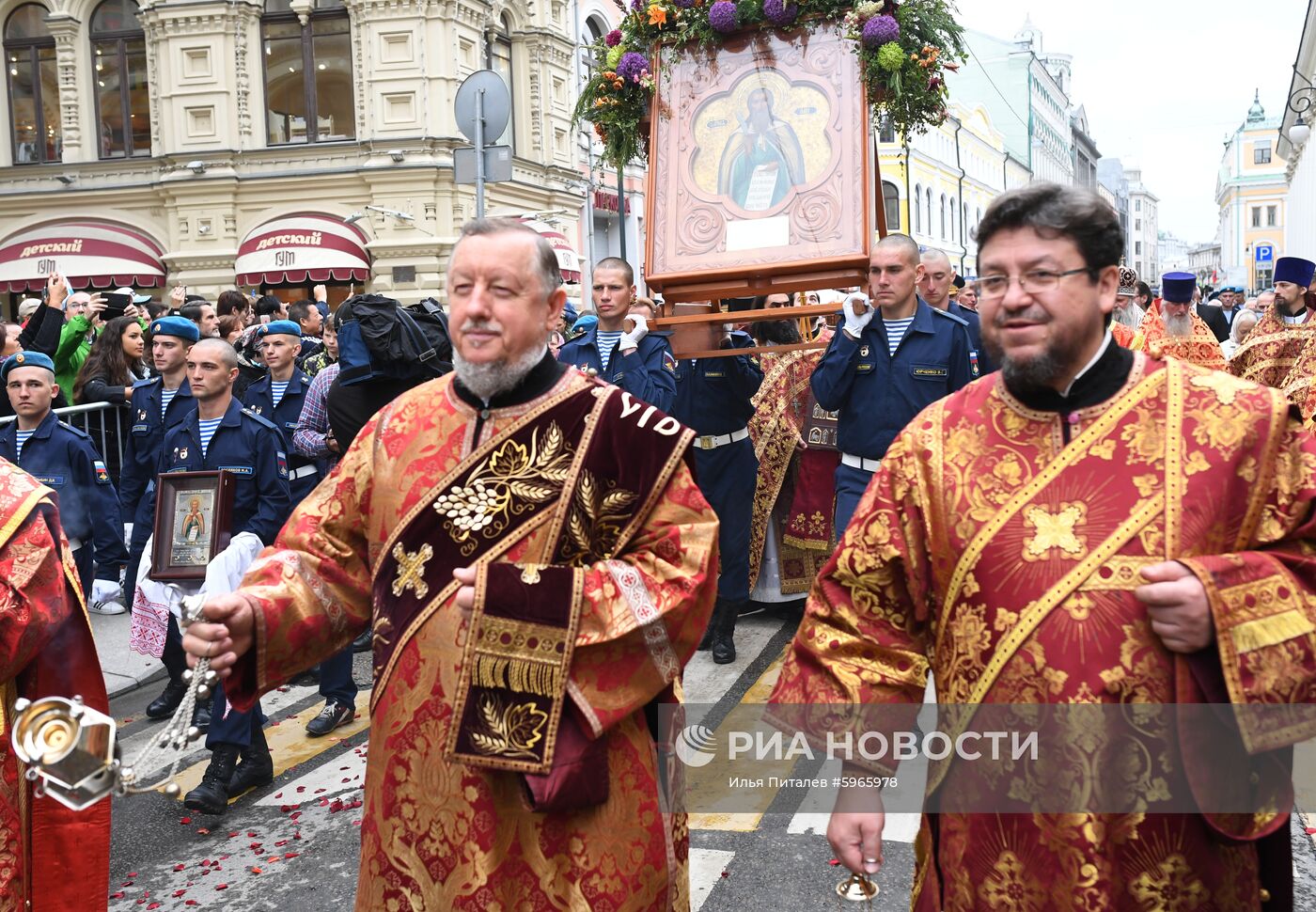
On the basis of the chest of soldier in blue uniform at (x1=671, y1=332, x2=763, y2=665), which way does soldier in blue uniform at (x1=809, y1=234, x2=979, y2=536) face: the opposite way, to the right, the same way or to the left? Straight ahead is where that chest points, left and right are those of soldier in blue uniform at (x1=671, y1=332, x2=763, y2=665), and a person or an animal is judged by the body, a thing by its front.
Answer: the same way

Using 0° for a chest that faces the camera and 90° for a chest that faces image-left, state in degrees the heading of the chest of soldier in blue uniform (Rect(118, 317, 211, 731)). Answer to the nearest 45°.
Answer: approximately 45°

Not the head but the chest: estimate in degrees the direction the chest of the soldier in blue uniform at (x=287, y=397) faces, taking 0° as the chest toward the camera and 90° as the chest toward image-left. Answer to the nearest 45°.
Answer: approximately 45°

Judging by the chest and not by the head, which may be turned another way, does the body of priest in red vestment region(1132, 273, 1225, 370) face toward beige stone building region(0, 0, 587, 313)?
no

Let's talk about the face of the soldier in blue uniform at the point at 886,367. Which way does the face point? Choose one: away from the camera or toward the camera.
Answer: toward the camera

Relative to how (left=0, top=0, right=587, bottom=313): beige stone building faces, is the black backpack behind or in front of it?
in front

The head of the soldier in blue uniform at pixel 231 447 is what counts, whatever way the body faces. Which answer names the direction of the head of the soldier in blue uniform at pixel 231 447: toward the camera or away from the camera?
toward the camera

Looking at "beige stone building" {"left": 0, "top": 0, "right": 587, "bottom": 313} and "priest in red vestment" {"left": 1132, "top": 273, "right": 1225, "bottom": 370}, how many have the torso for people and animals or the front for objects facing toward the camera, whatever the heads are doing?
2

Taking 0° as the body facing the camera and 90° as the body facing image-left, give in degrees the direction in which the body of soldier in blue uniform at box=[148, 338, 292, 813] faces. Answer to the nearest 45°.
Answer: approximately 45°

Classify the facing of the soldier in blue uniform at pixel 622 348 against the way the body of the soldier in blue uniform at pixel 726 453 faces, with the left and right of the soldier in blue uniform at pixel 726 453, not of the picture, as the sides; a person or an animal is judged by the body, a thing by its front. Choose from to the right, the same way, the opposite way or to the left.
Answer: the same way

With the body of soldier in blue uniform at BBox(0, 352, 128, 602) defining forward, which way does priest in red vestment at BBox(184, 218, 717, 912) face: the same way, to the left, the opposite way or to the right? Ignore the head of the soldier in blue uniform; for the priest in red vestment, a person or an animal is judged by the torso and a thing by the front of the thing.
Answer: the same way

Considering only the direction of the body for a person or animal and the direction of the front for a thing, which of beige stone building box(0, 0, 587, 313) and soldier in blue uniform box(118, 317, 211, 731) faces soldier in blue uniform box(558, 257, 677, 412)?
the beige stone building

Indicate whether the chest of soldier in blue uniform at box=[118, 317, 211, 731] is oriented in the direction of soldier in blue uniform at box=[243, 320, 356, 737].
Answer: no

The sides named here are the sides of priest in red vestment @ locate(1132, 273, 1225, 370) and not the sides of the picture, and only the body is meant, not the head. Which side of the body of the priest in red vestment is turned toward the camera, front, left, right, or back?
front

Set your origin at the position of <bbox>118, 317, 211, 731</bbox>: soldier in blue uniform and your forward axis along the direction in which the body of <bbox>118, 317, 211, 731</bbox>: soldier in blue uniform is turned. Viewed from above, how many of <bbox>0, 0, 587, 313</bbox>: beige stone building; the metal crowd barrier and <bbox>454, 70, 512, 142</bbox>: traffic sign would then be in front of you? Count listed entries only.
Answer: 0

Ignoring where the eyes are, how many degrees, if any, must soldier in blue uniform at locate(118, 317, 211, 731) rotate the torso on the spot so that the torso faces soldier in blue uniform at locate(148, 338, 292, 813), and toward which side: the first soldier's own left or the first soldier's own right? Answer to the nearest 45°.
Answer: approximately 45° to the first soldier's own left

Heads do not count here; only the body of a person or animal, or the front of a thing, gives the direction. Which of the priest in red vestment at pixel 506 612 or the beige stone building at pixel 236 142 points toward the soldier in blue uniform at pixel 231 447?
the beige stone building

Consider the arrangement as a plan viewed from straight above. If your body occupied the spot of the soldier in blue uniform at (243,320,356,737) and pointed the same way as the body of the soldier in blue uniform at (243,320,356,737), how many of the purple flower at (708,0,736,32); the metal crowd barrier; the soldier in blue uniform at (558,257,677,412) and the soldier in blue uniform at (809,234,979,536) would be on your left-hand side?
3

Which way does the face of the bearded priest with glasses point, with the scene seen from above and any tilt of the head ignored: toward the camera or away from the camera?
toward the camera
